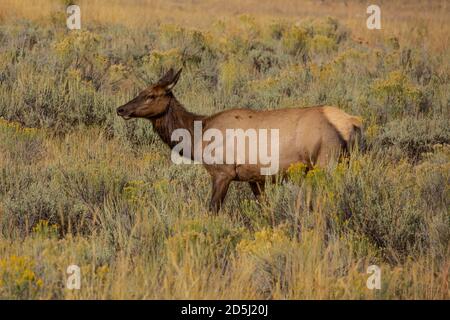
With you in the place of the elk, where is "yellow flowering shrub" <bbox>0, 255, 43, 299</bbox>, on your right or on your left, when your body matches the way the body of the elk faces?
on your left

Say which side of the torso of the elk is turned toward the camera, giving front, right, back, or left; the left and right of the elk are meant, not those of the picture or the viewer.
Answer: left
